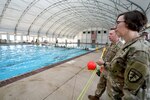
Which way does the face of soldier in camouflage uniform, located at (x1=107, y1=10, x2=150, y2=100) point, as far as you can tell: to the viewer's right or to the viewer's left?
to the viewer's left

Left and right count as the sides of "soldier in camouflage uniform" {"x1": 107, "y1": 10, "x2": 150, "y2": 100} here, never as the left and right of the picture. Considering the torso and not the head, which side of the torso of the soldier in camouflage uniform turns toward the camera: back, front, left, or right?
left
